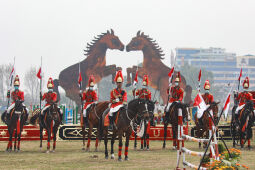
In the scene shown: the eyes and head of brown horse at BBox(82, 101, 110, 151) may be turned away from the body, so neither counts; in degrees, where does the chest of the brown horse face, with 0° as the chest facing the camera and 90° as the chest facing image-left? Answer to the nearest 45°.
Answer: approximately 315°

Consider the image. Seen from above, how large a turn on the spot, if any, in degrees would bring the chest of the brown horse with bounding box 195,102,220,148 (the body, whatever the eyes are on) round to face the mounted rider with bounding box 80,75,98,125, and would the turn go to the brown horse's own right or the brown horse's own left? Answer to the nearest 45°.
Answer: approximately 135° to the brown horse's own right

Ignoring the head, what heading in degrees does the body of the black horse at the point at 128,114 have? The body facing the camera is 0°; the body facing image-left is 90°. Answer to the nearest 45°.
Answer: approximately 315°

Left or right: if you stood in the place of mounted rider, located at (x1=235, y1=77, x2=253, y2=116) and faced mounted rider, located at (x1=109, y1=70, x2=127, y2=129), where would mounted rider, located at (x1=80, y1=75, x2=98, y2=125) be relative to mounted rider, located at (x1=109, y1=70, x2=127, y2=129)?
right

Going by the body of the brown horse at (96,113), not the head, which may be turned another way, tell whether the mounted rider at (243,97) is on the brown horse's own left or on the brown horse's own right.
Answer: on the brown horse's own left

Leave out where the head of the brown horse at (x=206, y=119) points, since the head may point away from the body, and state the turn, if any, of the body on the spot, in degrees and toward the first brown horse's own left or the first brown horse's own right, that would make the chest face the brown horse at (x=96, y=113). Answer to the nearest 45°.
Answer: approximately 135° to the first brown horse's own right

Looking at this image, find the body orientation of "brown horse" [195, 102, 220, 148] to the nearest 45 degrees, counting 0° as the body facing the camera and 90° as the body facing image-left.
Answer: approximately 315°

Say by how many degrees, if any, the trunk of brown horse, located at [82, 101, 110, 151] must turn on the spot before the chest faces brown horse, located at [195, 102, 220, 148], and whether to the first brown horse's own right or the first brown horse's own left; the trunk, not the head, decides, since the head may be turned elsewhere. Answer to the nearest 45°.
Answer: approximately 45° to the first brown horse's own left

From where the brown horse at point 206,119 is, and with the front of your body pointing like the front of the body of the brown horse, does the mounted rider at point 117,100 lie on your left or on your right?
on your right
